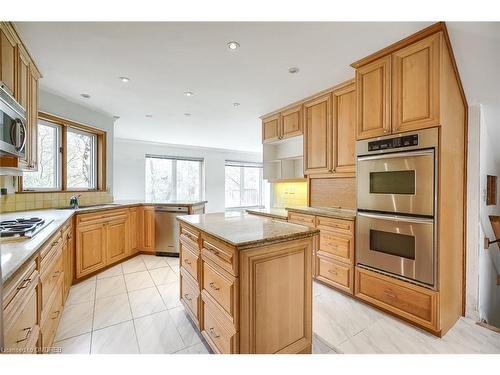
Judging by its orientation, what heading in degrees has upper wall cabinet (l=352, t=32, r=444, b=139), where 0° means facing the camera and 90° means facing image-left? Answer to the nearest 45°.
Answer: approximately 45°

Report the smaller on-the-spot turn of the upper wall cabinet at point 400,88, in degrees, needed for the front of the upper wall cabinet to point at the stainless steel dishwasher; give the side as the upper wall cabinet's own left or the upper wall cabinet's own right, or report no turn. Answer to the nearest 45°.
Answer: approximately 45° to the upper wall cabinet's own right

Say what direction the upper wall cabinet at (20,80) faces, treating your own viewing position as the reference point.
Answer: facing to the right of the viewer

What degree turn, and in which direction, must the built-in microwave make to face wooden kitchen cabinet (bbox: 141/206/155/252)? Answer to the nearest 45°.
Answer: approximately 90° to its left

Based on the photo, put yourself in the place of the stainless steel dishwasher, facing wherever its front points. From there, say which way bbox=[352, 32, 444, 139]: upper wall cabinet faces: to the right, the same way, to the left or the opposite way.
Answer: to the right

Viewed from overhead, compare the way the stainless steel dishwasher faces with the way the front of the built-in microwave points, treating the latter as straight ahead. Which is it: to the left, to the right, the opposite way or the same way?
to the right

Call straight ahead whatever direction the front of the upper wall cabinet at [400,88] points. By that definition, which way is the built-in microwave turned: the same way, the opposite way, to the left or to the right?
the opposite way

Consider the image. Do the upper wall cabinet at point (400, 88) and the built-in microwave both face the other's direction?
yes

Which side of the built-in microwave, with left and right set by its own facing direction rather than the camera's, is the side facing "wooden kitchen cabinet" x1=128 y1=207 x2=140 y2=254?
left

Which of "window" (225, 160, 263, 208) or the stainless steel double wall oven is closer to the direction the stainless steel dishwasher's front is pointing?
the stainless steel double wall oven

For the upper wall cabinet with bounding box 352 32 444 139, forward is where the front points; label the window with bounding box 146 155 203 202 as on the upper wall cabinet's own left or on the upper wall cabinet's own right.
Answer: on the upper wall cabinet's own right
